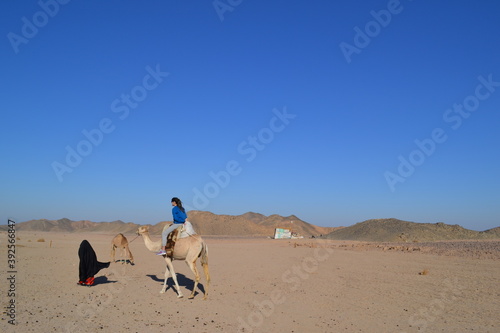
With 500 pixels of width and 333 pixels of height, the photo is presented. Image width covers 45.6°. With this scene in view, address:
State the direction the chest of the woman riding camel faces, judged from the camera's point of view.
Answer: to the viewer's left

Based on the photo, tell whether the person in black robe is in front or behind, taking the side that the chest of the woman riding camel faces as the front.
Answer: in front
